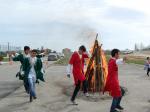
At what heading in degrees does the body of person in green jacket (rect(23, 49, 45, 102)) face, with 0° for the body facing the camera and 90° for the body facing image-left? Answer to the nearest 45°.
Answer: approximately 0°

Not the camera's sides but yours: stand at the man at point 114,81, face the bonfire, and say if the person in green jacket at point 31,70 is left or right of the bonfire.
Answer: left

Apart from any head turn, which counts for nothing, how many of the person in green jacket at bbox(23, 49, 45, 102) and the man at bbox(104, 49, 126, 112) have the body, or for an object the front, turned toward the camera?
1

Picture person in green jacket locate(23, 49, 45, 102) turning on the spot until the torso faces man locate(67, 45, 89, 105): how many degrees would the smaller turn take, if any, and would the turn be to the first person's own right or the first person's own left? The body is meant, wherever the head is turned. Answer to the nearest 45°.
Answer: approximately 90° to the first person's own left

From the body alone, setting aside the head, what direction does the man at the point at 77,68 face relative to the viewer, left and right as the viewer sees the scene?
facing the viewer and to the right of the viewer

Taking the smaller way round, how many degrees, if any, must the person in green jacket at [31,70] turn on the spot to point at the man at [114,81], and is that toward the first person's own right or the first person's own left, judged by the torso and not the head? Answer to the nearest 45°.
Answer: approximately 45° to the first person's own left

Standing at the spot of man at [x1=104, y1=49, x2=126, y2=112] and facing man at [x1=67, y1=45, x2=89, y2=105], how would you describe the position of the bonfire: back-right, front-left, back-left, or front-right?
front-right

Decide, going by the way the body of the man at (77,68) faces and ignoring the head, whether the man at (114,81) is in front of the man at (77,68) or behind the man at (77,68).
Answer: in front

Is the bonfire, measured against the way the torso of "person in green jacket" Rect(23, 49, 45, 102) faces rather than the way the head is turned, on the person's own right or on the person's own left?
on the person's own left

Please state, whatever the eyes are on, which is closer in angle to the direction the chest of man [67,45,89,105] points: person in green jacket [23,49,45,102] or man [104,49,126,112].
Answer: the man
